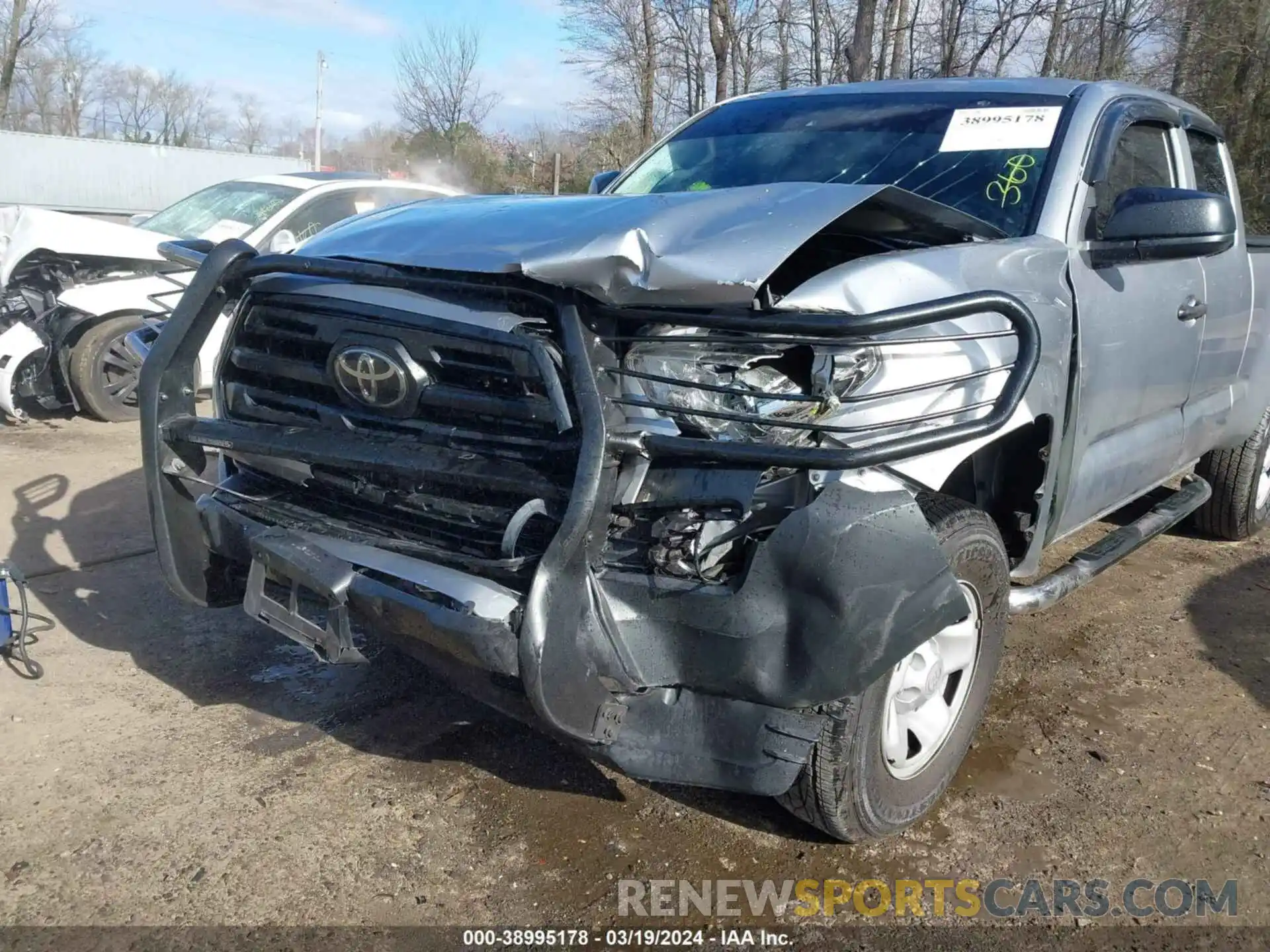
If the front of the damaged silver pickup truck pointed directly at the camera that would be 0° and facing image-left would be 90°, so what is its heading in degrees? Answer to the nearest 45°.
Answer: approximately 45°
